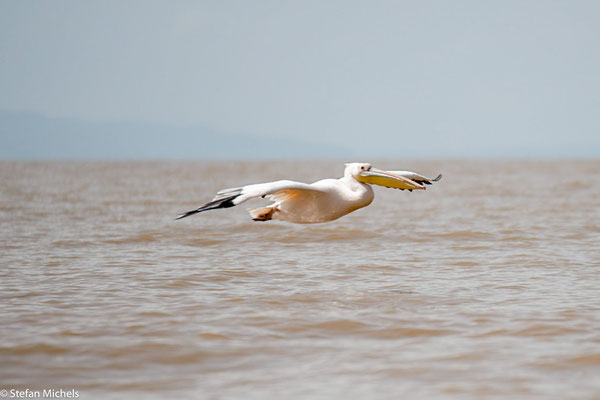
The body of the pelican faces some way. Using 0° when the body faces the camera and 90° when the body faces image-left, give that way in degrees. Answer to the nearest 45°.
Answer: approximately 315°
